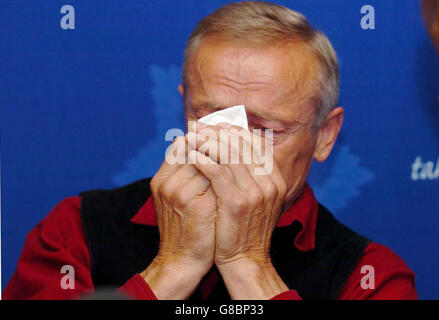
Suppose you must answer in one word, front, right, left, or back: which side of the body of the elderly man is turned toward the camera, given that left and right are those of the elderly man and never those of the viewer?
front
